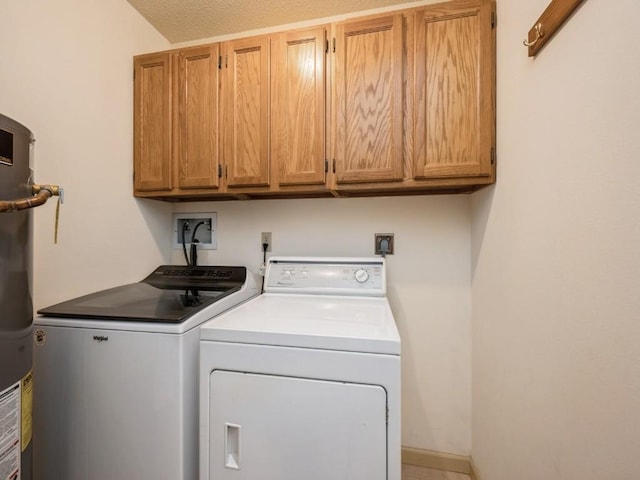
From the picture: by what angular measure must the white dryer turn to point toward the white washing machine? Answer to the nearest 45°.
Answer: approximately 90° to its right

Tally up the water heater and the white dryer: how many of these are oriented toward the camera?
2

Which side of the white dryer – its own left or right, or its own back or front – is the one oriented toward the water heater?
right

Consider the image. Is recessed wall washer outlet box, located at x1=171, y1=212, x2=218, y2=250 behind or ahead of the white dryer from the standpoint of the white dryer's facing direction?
behind

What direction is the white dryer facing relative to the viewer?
toward the camera

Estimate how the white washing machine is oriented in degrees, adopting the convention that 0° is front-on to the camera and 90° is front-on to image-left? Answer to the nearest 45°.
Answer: approximately 45°

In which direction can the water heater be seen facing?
toward the camera

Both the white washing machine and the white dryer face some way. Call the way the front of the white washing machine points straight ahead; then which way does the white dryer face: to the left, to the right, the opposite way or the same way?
the same way

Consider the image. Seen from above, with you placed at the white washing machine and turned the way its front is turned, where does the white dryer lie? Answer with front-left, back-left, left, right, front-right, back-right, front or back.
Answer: left
